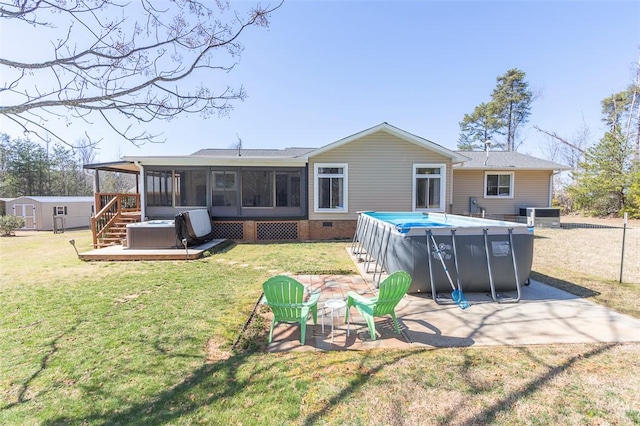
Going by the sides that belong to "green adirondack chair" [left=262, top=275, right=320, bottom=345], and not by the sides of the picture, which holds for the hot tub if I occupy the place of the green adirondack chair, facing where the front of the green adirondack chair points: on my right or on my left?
on my left

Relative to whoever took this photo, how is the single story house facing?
facing away from the viewer

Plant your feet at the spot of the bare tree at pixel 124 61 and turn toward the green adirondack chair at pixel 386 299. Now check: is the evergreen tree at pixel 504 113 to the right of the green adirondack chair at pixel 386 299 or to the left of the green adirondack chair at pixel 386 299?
left

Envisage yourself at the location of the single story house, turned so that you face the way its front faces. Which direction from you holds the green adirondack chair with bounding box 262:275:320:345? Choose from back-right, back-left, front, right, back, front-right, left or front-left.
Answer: back

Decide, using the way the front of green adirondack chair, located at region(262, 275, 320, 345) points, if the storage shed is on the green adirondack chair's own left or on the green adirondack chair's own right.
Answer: on the green adirondack chair's own left

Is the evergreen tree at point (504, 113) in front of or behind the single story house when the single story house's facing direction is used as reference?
in front

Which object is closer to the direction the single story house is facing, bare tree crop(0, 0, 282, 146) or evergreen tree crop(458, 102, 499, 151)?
the evergreen tree

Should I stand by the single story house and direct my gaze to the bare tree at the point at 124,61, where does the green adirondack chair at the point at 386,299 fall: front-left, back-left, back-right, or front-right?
front-left
